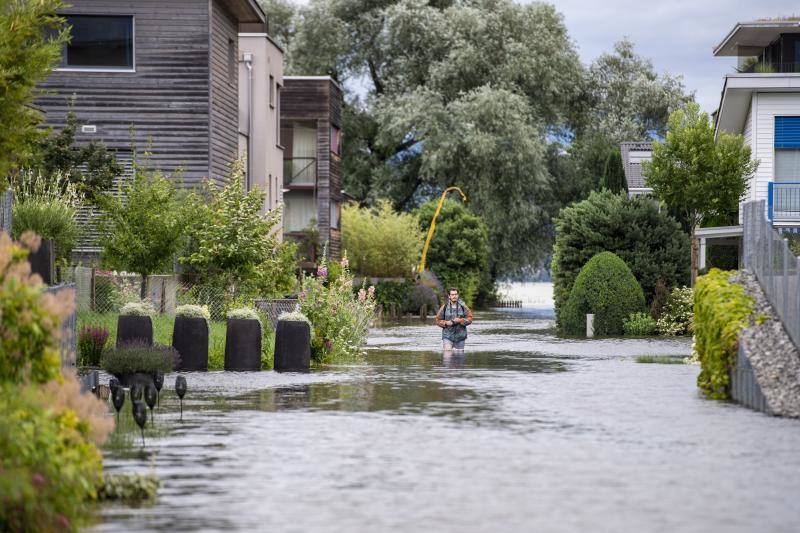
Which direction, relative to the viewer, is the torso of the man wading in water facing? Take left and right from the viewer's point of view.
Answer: facing the viewer

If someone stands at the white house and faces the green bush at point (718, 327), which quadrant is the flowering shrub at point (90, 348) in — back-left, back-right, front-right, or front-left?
front-right

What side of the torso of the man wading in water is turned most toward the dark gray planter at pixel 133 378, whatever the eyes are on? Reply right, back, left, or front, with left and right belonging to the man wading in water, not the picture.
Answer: front

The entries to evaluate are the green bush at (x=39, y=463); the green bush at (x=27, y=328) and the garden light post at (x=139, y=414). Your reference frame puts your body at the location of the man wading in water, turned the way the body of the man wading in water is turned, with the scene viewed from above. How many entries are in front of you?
3

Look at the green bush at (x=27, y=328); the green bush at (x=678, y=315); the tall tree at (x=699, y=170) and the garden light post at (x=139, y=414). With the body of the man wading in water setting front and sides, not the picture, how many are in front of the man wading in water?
2

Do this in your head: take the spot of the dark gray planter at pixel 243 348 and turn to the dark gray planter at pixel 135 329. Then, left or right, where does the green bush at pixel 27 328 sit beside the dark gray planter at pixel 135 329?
left

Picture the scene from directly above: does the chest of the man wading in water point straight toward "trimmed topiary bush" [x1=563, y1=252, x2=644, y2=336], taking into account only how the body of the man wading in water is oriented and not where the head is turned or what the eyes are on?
no

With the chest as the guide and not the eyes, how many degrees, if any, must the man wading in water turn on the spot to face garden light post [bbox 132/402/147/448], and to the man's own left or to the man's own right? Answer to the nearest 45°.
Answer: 0° — they already face it

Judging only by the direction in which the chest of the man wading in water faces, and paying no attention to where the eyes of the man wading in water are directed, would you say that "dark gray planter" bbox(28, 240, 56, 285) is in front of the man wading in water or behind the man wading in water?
in front

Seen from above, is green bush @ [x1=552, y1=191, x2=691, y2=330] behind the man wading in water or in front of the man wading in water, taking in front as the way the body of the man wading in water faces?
behind

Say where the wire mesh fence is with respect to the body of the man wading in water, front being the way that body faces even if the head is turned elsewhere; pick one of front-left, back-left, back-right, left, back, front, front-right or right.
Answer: right

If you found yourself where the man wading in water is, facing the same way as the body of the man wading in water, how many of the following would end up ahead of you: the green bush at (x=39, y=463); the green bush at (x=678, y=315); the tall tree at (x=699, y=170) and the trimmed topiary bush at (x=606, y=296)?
1

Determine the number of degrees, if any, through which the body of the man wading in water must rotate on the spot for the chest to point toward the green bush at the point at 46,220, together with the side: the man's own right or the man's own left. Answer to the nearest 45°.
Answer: approximately 45° to the man's own right

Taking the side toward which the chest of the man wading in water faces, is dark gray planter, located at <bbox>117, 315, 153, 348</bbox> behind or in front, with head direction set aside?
in front

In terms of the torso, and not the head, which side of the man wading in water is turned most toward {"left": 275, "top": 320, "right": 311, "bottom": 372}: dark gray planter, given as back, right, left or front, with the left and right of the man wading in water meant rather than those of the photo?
front

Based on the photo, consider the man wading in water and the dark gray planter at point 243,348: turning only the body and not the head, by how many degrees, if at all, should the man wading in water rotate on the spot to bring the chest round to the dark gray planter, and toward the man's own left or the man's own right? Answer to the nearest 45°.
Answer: approximately 45° to the man's own right

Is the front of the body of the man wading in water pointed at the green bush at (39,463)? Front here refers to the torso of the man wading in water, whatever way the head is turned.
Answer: yes
